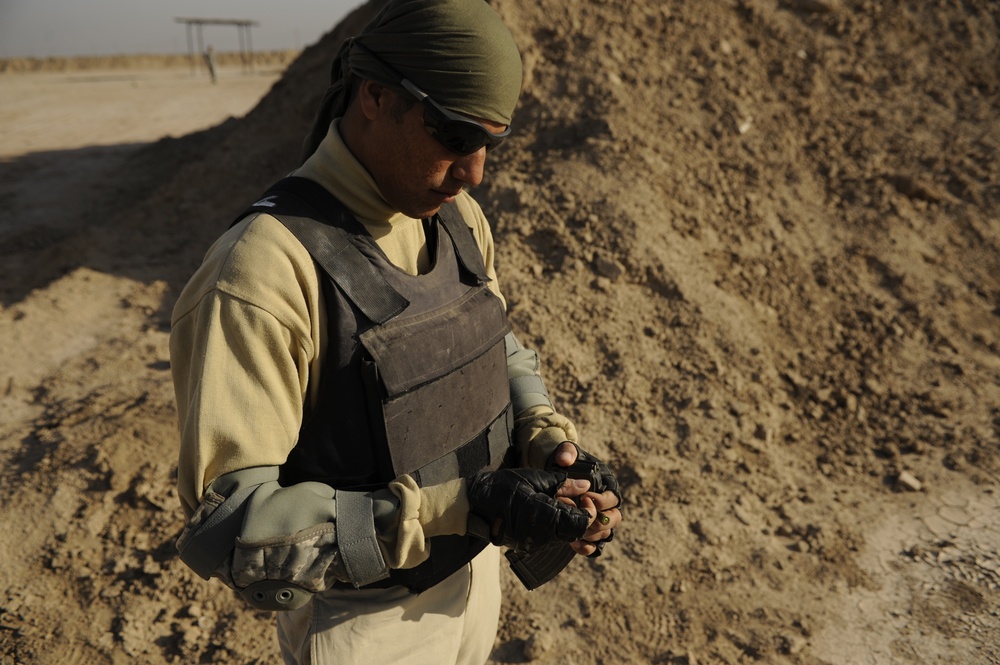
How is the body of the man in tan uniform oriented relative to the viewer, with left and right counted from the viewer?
facing the viewer and to the right of the viewer

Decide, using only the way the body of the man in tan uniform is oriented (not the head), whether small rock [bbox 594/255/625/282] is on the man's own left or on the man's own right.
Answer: on the man's own left

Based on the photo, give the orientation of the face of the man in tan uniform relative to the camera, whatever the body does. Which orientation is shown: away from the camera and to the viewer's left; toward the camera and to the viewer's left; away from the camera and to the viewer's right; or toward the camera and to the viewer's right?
toward the camera and to the viewer's right

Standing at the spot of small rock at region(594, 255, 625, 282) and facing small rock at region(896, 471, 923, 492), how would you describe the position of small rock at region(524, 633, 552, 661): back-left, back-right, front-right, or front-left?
front-right
